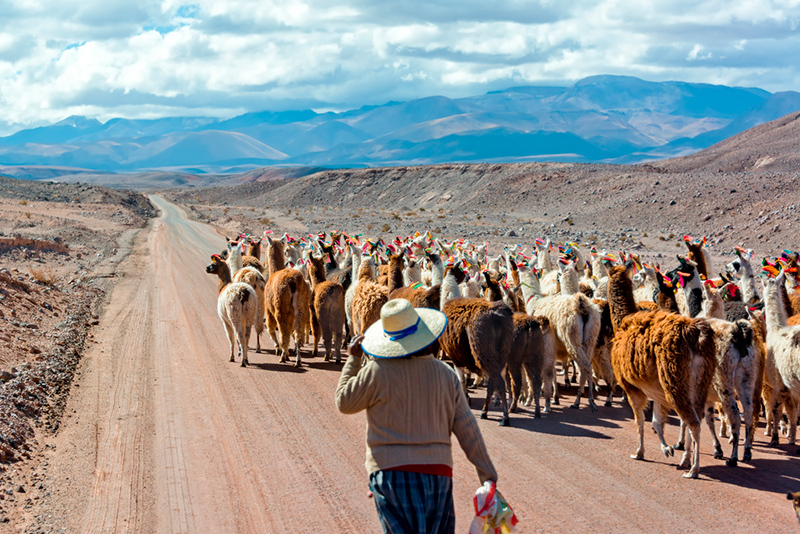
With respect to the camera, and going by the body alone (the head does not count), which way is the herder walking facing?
away from the camera

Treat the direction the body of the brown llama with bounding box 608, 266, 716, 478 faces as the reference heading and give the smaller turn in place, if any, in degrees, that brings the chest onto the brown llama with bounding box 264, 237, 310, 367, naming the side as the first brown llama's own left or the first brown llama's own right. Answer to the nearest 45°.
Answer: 0° — it already faces it

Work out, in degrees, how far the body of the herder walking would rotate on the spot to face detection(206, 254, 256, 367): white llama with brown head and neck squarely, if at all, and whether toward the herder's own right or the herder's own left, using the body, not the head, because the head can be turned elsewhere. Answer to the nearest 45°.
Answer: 0° — they already face it

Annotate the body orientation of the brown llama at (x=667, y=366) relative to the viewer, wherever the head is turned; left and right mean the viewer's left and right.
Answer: facing away from the viewer and to the left of the viewer

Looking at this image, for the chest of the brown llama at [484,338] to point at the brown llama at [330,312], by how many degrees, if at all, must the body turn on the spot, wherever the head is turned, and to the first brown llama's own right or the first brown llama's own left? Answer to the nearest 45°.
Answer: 0° — it already faces it

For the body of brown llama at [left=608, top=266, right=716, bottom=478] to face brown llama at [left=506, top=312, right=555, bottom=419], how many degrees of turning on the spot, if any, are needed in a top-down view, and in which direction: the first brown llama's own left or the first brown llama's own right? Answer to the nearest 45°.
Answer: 0° — it already faces it
